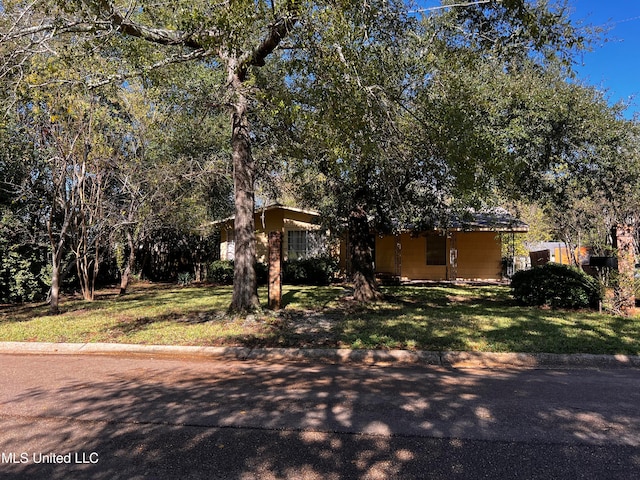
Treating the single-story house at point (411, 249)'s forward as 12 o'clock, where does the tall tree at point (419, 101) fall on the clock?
The tall tree is roughly at 12 o'clock from the single-story house.

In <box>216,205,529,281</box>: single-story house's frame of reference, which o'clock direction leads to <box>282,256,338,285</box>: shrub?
The shrub is roughly at 2 o'clock from the single-story house.

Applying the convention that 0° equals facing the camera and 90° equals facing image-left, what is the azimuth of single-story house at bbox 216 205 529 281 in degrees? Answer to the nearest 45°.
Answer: approximately 0°

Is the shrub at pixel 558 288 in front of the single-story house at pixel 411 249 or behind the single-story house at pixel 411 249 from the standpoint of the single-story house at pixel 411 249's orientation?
in front

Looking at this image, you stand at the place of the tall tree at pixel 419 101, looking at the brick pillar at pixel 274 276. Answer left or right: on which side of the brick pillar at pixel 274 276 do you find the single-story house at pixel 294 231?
right

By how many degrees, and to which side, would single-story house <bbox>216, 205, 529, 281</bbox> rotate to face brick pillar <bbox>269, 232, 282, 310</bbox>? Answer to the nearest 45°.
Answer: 0° — it already faces it

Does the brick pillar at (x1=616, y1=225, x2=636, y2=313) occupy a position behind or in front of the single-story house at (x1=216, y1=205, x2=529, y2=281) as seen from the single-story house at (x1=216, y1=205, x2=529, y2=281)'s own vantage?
in front
